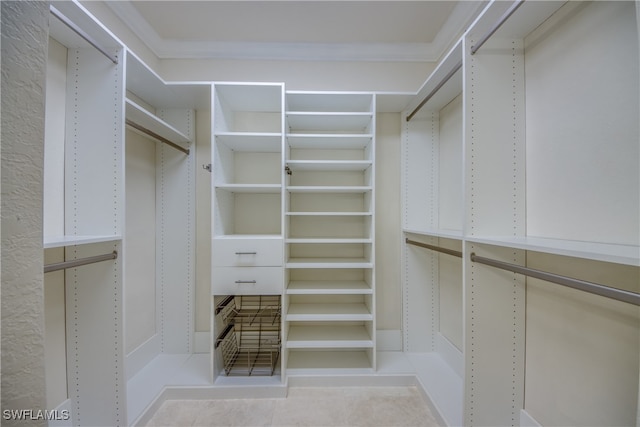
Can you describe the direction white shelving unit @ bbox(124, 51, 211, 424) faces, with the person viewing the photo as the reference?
facing to the right of the viewer

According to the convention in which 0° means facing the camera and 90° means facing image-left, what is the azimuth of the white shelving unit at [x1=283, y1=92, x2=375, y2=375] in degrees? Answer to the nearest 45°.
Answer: approximately 0°

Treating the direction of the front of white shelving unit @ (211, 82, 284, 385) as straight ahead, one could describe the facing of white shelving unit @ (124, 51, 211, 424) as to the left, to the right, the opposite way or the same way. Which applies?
to the left
